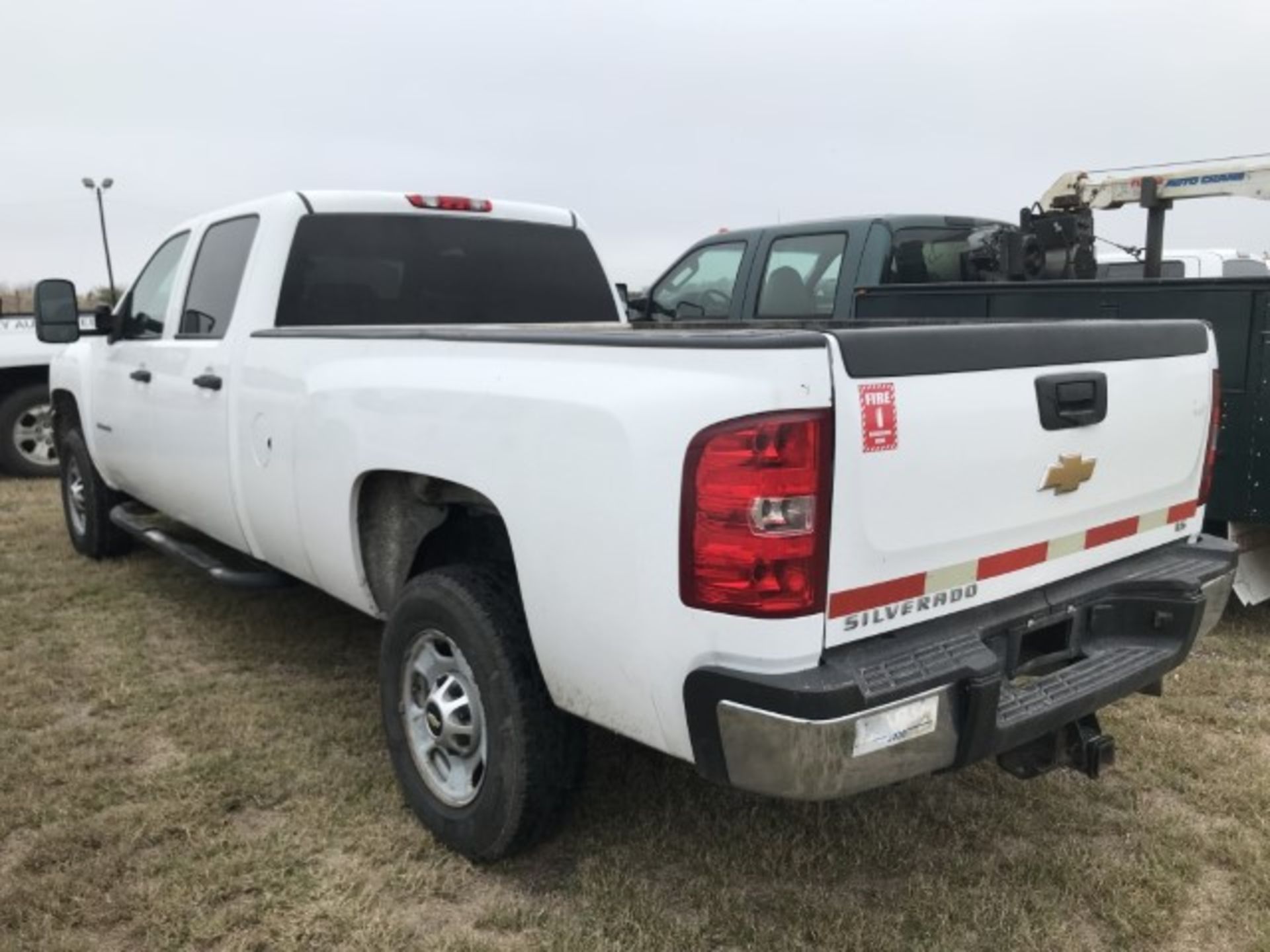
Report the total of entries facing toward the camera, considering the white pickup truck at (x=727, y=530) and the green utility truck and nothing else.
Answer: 0

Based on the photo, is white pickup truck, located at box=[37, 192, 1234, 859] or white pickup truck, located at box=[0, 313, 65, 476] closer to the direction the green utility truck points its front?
the white pickup truck, located at box=[0, 313, 65, 476]

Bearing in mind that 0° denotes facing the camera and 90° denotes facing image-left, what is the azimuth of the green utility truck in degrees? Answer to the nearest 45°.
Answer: approximately 135°

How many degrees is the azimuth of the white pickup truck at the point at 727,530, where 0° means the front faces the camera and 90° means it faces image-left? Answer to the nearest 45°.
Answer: approximately 135°

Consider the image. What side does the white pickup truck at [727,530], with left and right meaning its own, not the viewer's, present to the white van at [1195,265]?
right

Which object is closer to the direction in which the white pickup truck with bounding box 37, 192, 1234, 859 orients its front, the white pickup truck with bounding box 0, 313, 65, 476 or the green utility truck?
the white pickup truck with bounding box 0, 313, 65, 476

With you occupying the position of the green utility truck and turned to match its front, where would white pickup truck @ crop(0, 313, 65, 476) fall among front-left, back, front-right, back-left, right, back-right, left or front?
front-left

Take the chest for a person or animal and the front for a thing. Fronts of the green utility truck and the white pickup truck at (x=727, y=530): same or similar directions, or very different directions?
same or similar directions

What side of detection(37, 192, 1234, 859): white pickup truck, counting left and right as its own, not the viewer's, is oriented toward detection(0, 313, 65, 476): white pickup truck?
front
